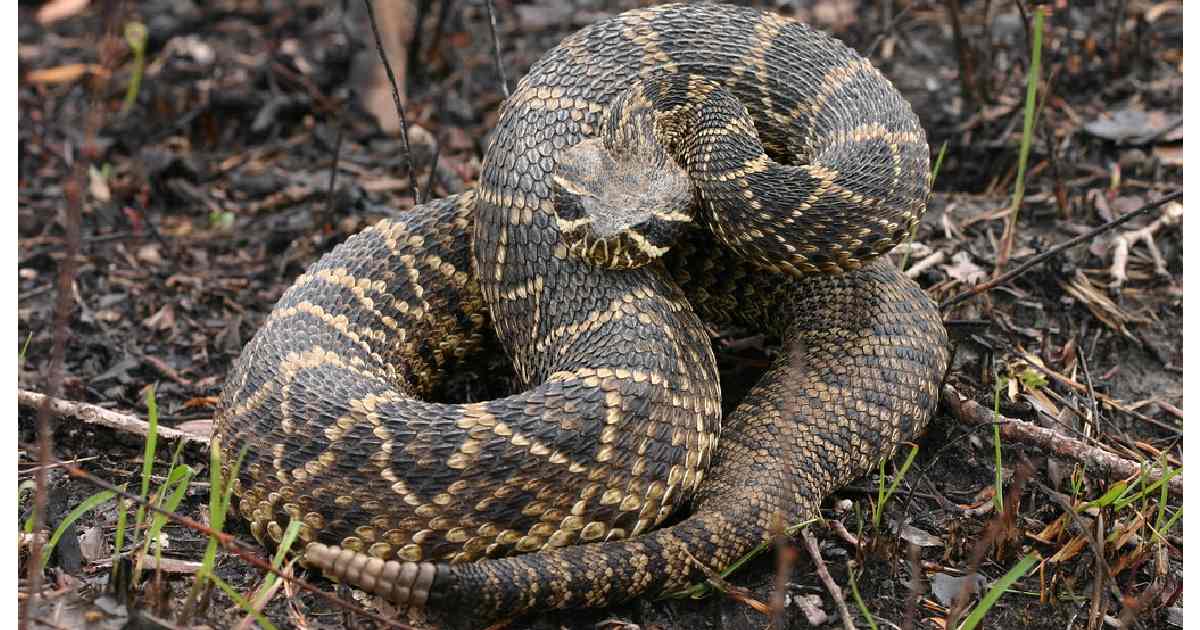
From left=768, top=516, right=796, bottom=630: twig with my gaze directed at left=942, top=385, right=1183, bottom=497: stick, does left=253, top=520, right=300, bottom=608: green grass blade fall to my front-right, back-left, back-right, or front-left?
back-left
